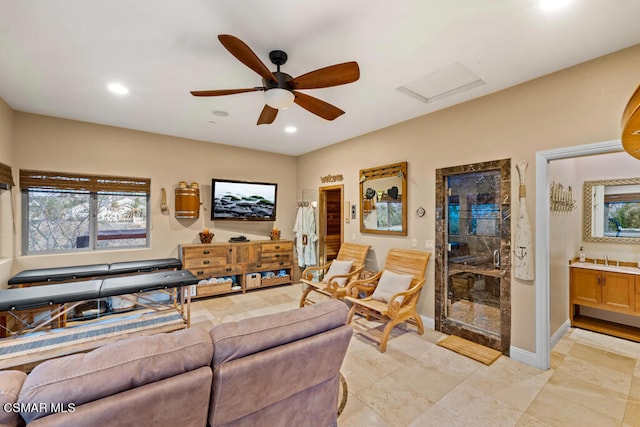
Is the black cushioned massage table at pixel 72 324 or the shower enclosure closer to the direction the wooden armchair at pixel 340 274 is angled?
the black cushioned massage table

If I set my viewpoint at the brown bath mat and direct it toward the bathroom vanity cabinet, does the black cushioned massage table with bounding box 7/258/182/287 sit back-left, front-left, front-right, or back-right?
back-left

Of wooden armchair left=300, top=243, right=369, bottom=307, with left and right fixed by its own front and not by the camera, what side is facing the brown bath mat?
left

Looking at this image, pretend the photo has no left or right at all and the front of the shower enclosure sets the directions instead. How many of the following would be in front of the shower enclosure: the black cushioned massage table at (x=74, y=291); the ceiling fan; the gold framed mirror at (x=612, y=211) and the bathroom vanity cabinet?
2

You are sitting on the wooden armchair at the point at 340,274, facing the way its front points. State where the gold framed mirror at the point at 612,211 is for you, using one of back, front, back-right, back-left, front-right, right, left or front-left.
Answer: back-left

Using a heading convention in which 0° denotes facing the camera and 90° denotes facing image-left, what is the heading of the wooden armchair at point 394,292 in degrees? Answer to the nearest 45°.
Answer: approximately 45°

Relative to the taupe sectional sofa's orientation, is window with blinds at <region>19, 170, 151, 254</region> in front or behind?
in front

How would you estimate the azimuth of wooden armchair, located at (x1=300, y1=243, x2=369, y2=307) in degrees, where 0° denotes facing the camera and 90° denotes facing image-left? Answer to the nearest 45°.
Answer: approximately 45°

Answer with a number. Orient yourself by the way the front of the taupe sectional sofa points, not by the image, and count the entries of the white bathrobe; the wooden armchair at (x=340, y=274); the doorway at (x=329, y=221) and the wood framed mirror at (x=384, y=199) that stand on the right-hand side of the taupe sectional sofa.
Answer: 4

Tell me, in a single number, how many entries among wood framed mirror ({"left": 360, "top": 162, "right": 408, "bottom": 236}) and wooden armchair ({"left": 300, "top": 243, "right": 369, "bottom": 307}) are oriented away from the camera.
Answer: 0

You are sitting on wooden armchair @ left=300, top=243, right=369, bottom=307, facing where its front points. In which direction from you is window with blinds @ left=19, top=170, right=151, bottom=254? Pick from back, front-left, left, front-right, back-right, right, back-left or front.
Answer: front-right
